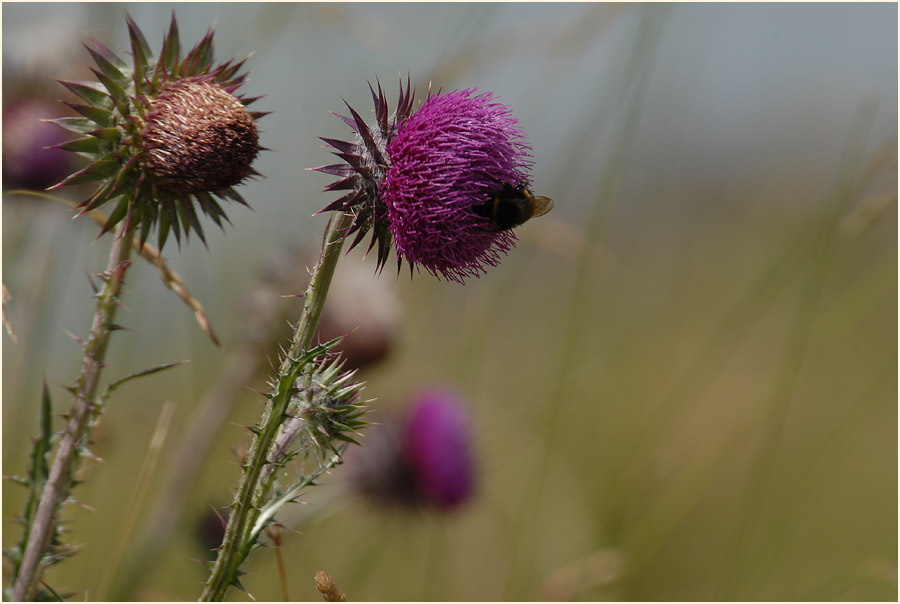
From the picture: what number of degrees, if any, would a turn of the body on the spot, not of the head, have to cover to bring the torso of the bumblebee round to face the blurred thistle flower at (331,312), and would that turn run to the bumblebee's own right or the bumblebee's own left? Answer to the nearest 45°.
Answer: approximately 90° to the bumblebee's own right

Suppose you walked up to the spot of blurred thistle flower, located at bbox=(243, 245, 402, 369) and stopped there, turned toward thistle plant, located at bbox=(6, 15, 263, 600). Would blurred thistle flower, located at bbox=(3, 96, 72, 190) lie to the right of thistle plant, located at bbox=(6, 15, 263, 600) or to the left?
right

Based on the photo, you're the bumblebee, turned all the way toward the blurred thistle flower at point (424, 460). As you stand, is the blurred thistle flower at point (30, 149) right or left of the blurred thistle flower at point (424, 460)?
left

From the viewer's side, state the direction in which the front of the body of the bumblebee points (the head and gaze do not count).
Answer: to the viewer's left

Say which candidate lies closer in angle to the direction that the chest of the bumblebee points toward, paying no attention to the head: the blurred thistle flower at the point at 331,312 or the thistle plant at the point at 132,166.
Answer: the thistle plant

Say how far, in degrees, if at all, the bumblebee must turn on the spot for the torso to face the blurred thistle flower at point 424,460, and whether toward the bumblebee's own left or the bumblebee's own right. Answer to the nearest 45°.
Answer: approximately 90° to the bumblebee's own right

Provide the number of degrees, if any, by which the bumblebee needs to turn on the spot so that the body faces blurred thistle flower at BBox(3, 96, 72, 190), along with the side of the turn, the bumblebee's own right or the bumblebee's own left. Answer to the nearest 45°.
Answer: approximately 45° to the bumblebee's own right

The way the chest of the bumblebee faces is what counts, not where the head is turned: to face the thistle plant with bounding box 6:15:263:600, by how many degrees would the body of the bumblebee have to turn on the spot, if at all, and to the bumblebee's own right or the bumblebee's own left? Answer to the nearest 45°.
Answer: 0° — it already faces it
